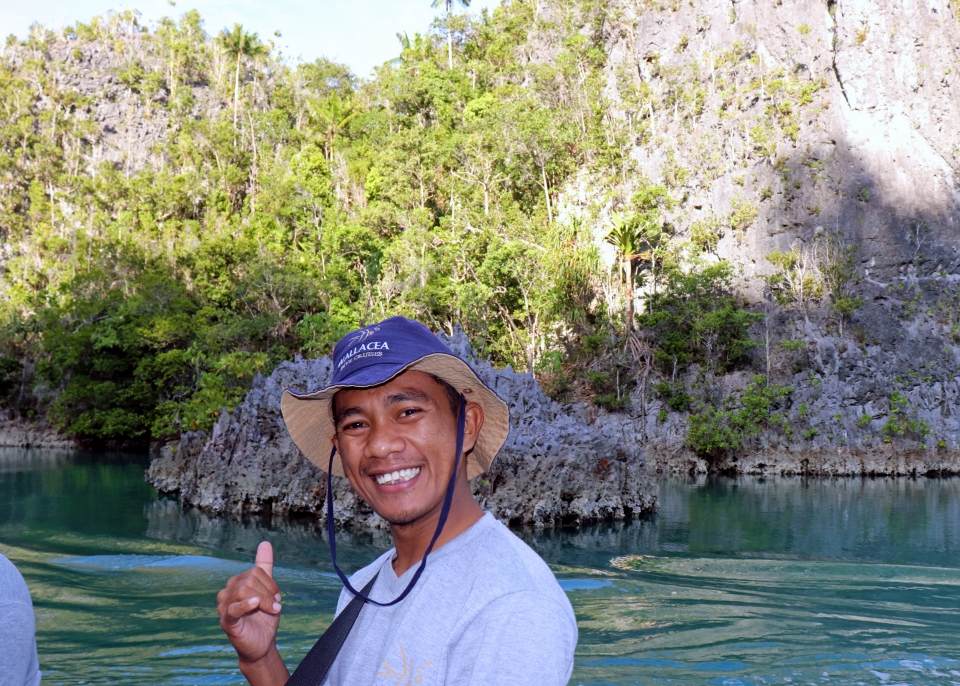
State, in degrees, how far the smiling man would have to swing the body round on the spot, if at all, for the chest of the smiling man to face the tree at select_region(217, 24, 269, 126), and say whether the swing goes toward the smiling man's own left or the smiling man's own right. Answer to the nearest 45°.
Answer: approximately 135° to the smiling man's own right

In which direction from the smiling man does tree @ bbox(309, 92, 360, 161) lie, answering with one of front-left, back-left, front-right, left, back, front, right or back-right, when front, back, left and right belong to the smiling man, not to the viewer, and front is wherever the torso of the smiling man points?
back-right

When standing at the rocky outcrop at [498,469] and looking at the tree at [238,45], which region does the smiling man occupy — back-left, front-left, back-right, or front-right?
back-left

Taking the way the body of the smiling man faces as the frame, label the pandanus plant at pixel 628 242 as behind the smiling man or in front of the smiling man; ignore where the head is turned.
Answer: behind

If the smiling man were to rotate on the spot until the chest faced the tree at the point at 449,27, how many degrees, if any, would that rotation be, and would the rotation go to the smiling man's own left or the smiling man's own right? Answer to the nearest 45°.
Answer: approximately 135° to the smiling man's own right

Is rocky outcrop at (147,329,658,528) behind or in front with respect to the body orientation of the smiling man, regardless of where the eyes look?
behind

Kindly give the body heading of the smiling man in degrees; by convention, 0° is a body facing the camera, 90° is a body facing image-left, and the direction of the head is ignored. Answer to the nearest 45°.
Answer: approximately 45°
